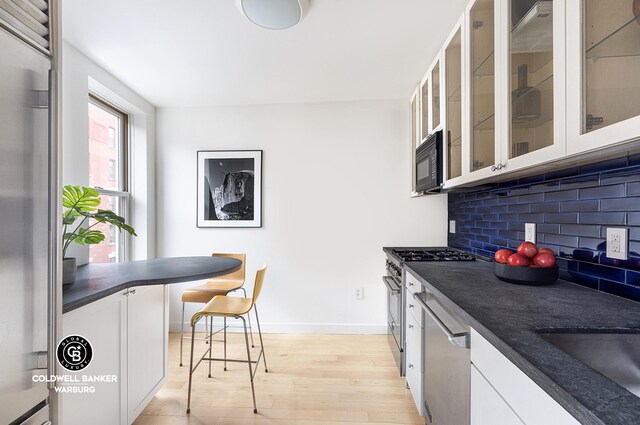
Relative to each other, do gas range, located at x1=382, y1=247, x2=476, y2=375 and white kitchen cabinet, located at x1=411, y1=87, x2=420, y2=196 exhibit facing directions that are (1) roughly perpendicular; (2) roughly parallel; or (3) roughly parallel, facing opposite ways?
roughly parallel

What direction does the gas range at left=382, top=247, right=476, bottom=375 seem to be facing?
to the viewer's left

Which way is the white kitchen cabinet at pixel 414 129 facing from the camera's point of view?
to the viewer's left

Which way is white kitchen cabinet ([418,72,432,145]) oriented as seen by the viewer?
to the viewer's left

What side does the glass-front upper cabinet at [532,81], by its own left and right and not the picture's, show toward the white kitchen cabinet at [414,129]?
right

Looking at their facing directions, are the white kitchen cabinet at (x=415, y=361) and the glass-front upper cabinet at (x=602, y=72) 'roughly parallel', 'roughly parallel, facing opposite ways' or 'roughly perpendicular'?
roughly parallel

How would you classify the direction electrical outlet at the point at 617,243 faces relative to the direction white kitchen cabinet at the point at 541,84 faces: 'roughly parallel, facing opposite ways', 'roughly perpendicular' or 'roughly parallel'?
roughly parallel

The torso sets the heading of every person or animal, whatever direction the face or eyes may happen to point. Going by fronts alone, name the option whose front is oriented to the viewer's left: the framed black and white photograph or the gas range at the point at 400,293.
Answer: the gas range

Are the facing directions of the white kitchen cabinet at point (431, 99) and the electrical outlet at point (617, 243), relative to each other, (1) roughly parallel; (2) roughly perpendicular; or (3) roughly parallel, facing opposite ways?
roughly parallel

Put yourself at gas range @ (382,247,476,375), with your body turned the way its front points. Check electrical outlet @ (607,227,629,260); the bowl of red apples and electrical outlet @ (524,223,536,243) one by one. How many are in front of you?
0

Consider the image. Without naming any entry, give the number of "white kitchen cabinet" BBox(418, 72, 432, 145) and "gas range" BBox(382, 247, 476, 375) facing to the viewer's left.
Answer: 2

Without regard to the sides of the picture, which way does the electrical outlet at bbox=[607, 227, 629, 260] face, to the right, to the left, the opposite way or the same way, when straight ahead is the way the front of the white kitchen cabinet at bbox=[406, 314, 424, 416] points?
the same way

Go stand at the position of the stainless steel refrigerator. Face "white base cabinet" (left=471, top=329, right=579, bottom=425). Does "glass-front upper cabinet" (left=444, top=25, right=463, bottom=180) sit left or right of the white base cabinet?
left

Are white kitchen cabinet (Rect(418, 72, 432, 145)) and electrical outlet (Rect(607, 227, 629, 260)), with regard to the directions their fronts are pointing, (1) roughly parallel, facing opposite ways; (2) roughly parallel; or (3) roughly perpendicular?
roughly parallel

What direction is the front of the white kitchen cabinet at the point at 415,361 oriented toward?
to the viewer's left
